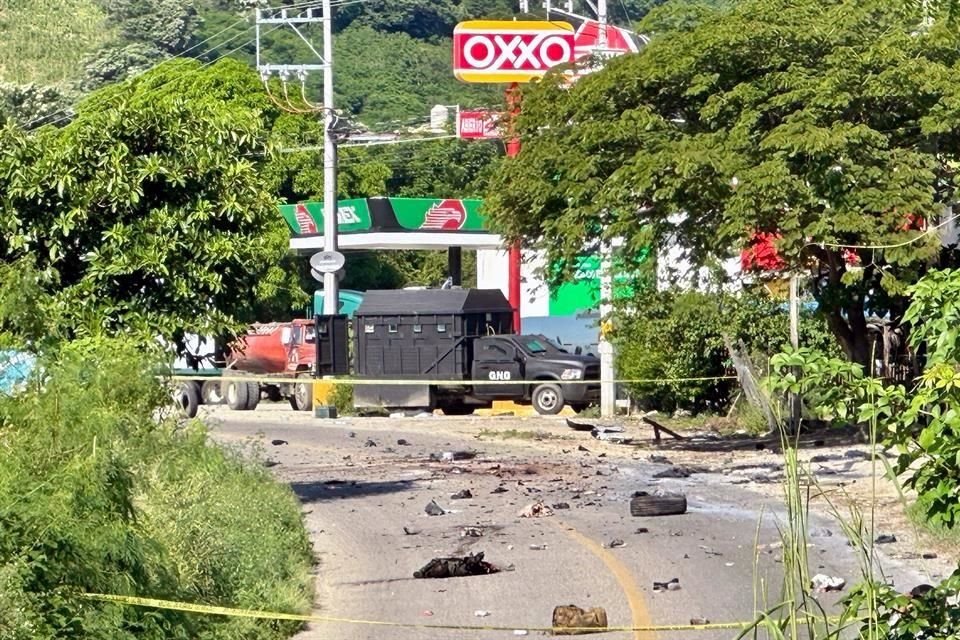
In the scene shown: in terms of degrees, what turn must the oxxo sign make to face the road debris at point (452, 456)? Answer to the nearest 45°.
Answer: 0° — it already faces it

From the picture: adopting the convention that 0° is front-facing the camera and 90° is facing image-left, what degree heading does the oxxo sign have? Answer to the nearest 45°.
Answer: approximately 0°

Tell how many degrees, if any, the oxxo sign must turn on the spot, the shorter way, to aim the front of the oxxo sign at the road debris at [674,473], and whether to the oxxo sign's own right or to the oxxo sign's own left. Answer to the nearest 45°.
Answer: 0° — it already faces it

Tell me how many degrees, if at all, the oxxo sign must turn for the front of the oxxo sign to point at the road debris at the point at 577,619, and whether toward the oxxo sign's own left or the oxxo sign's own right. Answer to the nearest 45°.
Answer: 0° — it already faces it

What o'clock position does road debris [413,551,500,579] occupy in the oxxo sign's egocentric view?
The road debris is roughly at 12 o'clock from the oxxo sign.

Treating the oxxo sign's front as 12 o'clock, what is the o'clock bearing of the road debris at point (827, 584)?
The road debris is roughly at 12 o'clock from the oxxo sign.

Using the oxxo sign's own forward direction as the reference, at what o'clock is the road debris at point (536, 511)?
The road debris is roughly at 12 o'clock from the oxxo sign.

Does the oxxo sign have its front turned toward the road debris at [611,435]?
yes

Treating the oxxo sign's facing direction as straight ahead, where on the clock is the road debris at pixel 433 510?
The road debris is roughly at 12 o'clock from the oxxo sign.
